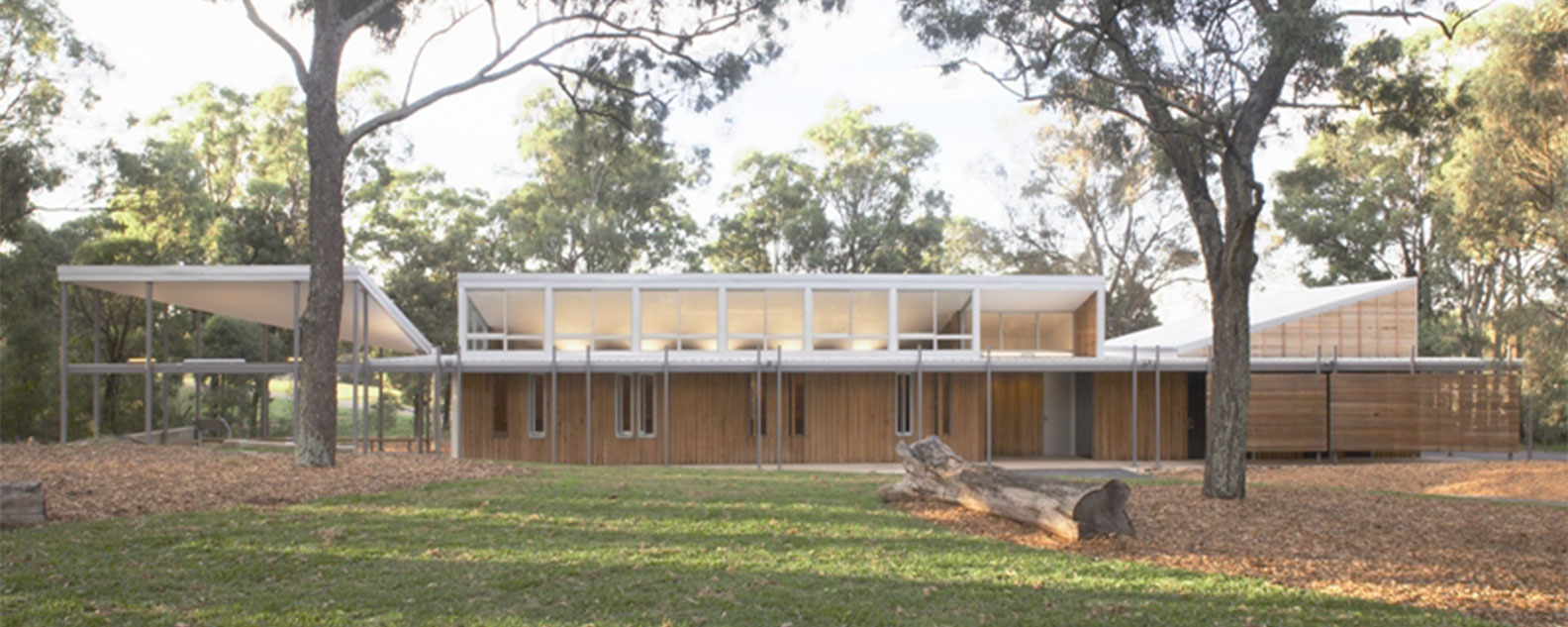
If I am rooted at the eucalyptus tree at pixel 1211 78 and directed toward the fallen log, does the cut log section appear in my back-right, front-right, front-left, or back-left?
front-right

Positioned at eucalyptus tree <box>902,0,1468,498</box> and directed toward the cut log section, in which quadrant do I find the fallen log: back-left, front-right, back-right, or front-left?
front-left

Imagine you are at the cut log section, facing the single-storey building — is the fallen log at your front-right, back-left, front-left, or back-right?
front-right

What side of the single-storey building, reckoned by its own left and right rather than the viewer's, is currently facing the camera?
front

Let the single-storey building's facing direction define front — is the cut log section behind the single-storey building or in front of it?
in front

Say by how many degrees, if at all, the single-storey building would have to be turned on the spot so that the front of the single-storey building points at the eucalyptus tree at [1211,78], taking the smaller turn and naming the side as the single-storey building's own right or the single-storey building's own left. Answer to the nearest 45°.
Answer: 0° — it already faces it

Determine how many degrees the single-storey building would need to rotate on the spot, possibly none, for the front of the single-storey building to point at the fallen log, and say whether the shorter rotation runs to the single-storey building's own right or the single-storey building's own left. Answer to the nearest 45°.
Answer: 0° — it already faces it
